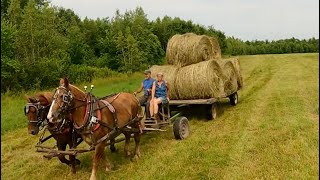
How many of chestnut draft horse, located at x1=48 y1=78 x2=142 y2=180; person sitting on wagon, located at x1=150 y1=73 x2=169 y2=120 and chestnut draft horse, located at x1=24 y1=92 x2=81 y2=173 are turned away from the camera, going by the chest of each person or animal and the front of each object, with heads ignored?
0

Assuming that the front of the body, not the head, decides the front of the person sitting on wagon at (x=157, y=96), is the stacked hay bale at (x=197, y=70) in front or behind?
behind

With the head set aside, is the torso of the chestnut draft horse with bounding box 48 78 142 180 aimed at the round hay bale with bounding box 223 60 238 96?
no

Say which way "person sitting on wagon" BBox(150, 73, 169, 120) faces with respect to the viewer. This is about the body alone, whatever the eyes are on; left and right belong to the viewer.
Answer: facing the viewer and to the left of the viewer

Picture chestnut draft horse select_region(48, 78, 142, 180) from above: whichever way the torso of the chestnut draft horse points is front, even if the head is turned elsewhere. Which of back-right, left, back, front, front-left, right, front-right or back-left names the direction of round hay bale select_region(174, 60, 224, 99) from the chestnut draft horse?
back

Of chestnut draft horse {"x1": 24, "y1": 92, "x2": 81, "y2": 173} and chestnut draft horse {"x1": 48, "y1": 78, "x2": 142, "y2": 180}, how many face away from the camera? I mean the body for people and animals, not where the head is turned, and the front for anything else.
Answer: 0

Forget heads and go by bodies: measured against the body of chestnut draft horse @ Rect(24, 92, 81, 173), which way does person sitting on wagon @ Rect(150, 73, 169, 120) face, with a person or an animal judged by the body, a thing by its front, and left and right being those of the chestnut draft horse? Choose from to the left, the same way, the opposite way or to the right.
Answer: the same way

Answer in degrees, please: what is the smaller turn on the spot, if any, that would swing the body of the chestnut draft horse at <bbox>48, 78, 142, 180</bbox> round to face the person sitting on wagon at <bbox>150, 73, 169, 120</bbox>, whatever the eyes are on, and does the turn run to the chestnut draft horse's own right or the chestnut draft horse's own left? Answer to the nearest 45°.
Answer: approximately 180°

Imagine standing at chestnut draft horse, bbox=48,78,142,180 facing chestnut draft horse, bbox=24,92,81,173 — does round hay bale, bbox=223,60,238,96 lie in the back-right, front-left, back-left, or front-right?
back-right

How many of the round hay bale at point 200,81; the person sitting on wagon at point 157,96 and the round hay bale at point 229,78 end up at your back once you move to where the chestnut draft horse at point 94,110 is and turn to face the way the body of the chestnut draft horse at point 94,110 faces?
3

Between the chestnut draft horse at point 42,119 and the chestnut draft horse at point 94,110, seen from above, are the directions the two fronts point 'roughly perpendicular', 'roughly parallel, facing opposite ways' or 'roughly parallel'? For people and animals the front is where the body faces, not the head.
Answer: roughly parallel

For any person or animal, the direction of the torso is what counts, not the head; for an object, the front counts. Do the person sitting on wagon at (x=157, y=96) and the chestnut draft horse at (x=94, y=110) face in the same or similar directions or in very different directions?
same or similar directions

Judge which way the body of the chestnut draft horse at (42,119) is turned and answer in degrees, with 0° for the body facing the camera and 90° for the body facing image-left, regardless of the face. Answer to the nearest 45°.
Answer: approximately 45°

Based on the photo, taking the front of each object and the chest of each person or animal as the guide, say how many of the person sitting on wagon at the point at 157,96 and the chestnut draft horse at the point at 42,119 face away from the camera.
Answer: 0

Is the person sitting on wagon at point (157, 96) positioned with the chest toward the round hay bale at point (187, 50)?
no
